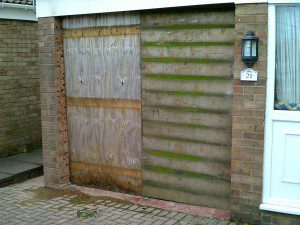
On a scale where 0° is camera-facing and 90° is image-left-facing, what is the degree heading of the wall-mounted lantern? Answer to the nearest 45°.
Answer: approximately 0°

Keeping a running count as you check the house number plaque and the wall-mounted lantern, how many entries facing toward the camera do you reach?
2

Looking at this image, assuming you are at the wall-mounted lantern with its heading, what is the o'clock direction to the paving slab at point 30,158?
The paving slab is roughly at 4 o'clock from the wall-mounted lantern.

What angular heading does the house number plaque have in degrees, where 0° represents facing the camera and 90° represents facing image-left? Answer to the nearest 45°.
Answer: approximately 0°

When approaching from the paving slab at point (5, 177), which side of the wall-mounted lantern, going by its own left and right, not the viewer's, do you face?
right

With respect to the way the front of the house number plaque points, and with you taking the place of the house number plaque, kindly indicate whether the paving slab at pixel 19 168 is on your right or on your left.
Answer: on your right
